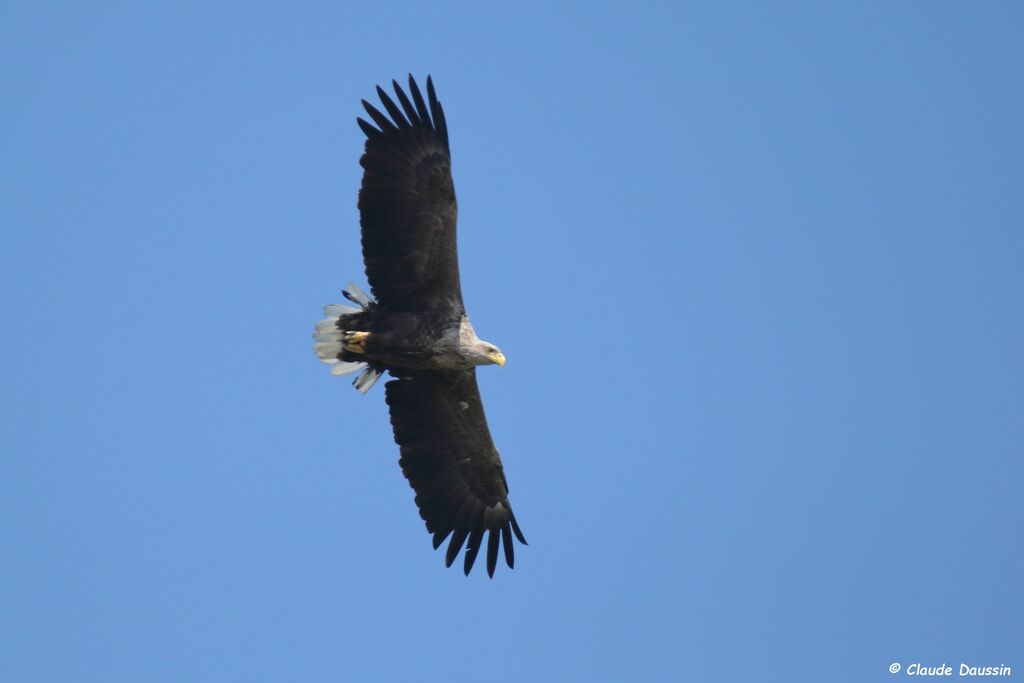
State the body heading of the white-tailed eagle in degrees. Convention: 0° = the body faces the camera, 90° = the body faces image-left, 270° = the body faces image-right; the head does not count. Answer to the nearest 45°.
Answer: approximately 270°
